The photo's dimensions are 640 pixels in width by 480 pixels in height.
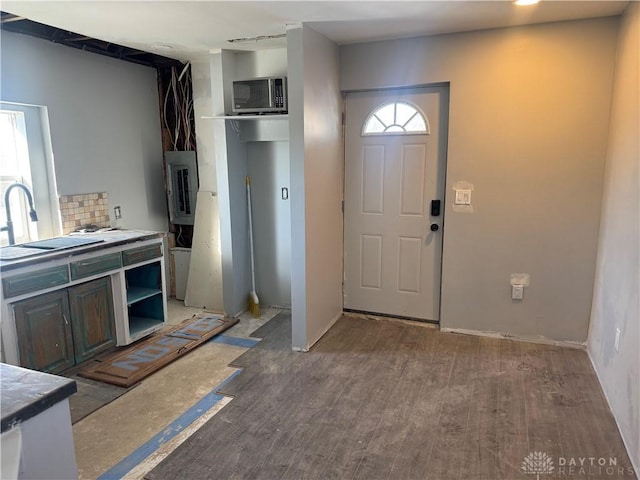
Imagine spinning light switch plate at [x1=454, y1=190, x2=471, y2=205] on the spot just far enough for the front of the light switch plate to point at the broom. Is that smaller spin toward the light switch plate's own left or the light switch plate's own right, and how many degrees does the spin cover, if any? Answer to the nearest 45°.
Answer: approximately 90° to the light switch plate's own right

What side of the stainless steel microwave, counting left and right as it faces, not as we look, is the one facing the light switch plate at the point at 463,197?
left

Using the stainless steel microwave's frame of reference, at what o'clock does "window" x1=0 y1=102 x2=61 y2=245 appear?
The window is roughly at 3 o'clock from the stainless steel microwave.

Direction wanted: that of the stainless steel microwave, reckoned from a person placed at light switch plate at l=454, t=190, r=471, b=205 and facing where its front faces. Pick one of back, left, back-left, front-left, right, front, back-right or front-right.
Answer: right

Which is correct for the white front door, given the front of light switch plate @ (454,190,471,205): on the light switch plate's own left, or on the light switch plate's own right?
on the light switch plate's own right

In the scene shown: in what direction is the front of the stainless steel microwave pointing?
toward the camera

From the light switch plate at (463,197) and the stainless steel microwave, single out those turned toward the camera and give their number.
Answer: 2

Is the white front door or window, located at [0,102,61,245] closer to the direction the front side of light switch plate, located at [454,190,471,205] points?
the window

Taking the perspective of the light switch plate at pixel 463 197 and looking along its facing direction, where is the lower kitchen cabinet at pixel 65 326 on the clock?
The lower kitchen cabinet is roughly at 2 o'clock from the light switch plate.

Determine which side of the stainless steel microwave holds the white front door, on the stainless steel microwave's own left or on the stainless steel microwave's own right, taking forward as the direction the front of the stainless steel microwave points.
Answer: on the stainless steel microwave's own left
